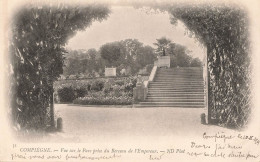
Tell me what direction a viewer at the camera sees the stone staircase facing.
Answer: facing the viewer

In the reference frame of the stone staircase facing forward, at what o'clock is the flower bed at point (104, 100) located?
The flower bed is roughly at 3 o'clock from the stone staircase.

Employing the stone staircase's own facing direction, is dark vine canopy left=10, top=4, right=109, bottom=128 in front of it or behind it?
in front

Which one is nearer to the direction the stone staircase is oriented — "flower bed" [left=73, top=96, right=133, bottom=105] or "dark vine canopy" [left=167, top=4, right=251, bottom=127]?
the dark vine canopy

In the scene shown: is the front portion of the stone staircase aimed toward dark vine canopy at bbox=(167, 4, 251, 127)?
yes
